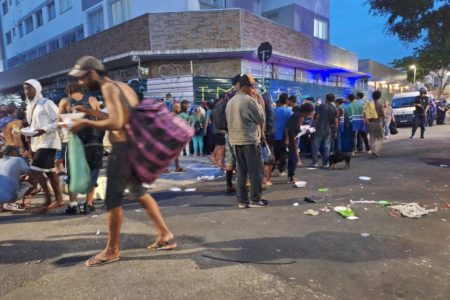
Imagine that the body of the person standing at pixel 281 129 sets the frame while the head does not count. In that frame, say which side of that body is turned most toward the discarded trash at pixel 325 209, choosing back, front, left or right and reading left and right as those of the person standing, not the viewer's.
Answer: back

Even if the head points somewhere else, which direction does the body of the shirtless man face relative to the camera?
to the viewer's left

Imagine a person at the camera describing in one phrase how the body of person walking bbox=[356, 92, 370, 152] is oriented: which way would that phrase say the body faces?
away from the camera

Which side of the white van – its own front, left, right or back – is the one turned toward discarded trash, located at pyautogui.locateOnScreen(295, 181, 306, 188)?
front

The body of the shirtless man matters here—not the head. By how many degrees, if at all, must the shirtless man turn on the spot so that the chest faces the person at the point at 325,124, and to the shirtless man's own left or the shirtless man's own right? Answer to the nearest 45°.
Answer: approximately 135° to the shirtless man's own right

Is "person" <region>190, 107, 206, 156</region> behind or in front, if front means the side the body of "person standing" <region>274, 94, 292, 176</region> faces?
in front
